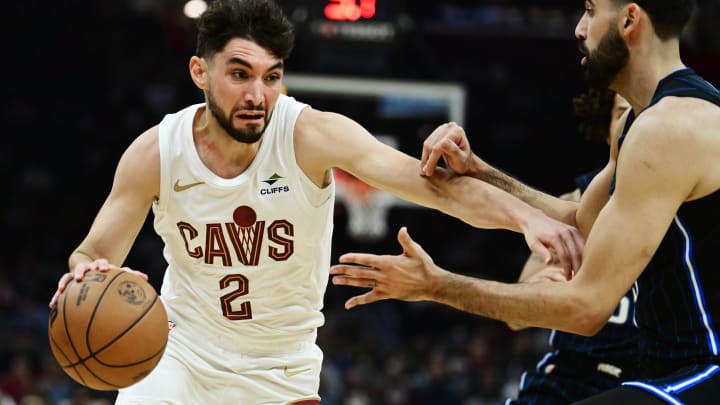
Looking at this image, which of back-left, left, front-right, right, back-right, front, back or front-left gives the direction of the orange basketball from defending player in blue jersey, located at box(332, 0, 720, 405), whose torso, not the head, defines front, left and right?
front

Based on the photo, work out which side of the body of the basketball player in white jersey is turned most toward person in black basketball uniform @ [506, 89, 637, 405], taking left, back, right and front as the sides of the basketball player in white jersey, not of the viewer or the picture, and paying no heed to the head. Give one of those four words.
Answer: left

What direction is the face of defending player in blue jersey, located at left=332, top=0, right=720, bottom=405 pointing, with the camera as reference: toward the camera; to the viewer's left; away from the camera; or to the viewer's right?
to the viewer's left

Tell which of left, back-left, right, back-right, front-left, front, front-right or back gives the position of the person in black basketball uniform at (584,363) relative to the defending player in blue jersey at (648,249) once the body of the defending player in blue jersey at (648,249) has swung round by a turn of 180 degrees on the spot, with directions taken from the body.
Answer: left

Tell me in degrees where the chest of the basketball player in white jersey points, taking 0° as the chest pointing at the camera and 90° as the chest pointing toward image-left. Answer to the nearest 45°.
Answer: approximately 0°

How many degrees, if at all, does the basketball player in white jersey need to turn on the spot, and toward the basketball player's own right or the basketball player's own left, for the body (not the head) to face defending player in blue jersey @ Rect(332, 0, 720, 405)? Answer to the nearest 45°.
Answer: approximately 45° to the basketball player's own left

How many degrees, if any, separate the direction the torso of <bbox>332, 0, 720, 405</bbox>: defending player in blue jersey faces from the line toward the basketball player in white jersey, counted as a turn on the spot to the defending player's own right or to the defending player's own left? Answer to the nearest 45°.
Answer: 0° — they already face them

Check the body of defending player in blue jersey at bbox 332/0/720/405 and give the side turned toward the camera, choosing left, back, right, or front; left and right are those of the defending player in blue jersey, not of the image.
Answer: left

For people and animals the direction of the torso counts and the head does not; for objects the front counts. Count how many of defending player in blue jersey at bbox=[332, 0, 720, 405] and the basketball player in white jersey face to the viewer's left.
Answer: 1

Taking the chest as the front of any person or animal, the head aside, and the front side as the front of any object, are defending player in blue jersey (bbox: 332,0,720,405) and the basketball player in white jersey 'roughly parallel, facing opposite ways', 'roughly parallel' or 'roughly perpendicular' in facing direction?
roughly perpendicular
